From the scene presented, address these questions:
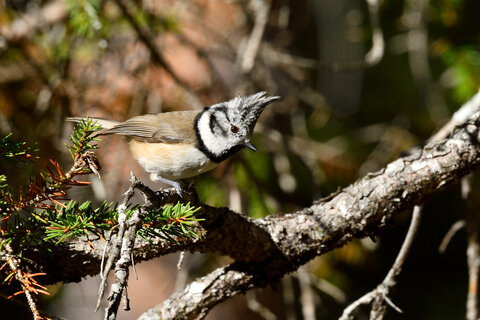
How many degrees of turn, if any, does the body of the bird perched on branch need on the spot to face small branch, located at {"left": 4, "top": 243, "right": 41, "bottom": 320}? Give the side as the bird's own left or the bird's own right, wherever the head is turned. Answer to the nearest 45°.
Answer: approximately 135° to the bird's own right

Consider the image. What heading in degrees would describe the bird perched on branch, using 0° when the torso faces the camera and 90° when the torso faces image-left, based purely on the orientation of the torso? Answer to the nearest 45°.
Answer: approximately 270°
